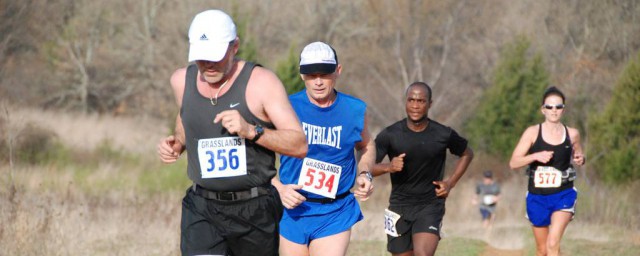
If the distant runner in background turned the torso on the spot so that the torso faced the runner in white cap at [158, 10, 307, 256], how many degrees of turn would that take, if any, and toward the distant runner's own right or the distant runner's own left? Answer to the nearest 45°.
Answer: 0° — they already face them

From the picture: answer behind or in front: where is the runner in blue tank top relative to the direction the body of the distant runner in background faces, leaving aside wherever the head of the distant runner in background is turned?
in front

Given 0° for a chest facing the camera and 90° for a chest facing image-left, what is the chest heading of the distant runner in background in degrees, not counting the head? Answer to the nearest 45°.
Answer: approximately 0°
